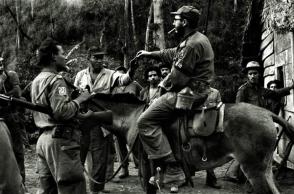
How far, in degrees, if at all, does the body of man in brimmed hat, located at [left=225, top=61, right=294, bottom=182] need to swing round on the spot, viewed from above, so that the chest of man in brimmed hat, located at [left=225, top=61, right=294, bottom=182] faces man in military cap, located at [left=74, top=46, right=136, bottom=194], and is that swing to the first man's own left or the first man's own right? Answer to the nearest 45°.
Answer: approximately 45° to the first man's own right

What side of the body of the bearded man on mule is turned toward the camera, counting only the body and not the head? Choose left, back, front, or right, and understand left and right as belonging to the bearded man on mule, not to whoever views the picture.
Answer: left

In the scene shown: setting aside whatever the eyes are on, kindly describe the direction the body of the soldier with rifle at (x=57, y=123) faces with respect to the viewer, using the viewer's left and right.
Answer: facing away from the viewer and to the right of the viewer

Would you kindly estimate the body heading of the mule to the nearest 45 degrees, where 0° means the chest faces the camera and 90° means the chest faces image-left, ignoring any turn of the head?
approximately 90°

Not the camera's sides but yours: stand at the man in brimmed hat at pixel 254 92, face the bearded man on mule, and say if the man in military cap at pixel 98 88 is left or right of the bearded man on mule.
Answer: right

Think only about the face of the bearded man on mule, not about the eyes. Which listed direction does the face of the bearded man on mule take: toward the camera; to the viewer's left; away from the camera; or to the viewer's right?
to the viewer's left

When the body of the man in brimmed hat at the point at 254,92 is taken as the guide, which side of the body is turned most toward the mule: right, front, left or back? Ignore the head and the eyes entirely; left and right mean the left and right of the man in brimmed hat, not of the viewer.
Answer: front

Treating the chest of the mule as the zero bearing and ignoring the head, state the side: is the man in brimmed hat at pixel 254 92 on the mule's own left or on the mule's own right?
on the mule's own right

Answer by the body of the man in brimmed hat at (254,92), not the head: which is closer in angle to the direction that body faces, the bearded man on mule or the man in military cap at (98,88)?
the bearded man on mule
